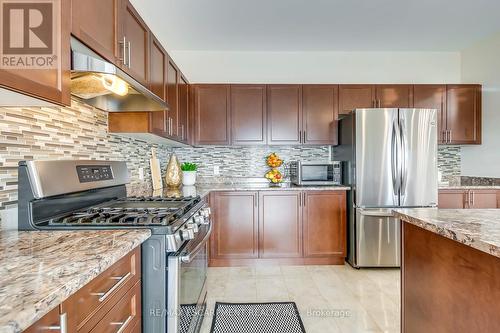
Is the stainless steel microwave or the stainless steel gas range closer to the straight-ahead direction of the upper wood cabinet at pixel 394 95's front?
the stainless steel gas range

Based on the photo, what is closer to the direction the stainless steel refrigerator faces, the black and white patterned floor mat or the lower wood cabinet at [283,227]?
the black and white patterned floor mat

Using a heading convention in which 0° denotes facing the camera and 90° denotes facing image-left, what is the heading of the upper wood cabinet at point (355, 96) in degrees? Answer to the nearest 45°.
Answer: approximately 0°

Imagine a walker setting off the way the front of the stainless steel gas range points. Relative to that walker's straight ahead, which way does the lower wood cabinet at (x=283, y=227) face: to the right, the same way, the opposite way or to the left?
to the right

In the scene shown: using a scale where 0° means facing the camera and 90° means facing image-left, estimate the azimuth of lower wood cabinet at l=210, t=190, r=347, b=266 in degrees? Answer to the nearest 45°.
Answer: approximately 0°

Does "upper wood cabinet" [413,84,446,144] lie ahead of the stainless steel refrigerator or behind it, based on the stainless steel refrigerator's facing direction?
behind

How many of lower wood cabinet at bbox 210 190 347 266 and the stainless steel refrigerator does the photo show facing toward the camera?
2

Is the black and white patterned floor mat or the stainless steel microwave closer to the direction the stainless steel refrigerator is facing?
the black and white patterned floor mat
